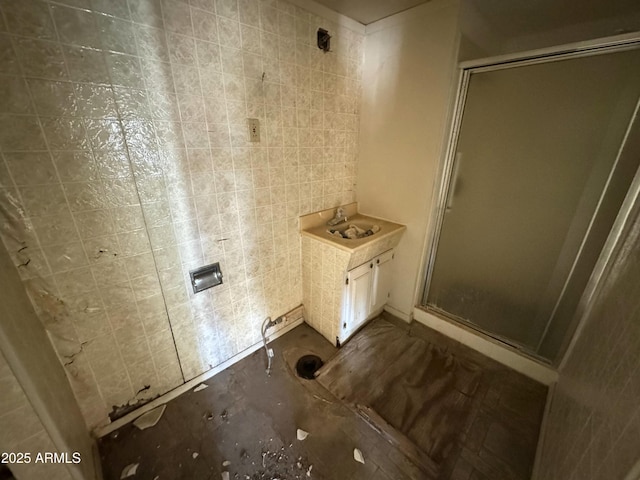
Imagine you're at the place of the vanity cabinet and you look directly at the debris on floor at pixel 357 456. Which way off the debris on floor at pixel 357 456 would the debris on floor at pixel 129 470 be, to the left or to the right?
right

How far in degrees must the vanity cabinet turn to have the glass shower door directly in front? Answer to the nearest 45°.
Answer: approximately 45° to its left

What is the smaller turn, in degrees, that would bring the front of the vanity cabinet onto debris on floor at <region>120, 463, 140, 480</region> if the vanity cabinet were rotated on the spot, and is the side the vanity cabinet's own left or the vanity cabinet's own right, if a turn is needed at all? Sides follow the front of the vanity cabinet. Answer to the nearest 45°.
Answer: approximately 90° to the vanity cabinet's own right

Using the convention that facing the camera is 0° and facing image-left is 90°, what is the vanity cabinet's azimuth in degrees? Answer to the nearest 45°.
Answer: approximately 315°

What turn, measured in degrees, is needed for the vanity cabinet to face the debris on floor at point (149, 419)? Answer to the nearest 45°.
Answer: approximately 90° to its right

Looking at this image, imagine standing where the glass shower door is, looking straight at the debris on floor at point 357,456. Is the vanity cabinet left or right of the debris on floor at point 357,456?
right

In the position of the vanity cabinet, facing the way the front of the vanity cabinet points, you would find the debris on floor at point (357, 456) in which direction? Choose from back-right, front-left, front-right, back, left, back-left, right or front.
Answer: front-right
